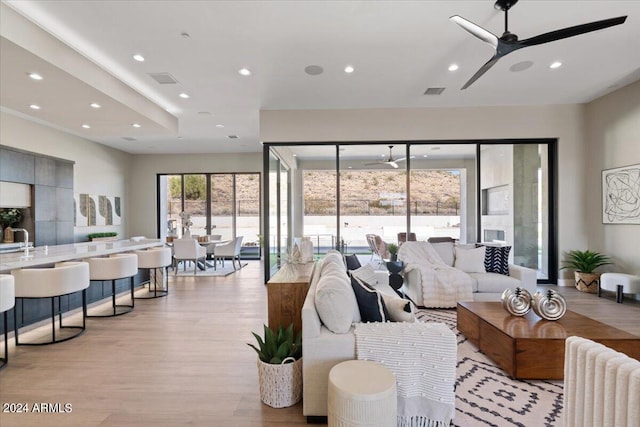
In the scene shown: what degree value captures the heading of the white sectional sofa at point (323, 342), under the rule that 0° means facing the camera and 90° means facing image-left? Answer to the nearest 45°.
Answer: approximately 270°

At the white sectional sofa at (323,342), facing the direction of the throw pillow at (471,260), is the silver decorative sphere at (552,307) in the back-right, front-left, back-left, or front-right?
front-right

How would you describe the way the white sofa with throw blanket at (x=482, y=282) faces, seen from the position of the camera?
facing the viewer

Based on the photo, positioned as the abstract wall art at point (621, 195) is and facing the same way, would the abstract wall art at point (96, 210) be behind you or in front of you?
in front

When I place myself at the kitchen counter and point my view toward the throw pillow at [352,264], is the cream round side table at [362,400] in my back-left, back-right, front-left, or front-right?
front-right

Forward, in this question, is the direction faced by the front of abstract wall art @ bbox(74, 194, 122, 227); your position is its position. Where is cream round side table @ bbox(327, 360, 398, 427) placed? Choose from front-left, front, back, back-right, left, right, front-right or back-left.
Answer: front-right

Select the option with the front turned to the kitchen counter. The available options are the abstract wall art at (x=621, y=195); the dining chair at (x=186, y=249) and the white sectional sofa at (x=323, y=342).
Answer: the abstract wall art

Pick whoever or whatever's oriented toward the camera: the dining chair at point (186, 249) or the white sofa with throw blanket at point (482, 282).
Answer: the white sofa with throw blanket

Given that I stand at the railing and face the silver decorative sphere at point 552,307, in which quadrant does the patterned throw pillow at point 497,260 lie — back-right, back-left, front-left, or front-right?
front-left

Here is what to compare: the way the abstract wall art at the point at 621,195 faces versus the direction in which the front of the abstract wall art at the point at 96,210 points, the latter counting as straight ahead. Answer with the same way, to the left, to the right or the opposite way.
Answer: the opposite way

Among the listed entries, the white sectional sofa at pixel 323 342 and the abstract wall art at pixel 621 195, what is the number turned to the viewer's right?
1

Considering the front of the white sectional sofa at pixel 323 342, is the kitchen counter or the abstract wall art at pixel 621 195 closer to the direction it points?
the abstract wall art

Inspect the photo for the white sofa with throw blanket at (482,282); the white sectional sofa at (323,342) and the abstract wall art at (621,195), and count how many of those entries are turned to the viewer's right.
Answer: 1

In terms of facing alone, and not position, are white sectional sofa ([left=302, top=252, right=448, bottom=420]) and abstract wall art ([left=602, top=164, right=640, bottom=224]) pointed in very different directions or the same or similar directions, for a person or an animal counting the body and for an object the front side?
very different directions

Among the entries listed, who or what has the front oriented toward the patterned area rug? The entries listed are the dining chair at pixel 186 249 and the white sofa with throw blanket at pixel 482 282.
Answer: the white sofa with throw blanket

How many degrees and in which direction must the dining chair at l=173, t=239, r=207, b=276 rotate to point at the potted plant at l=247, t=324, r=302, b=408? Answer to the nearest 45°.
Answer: approximately 135° to its right
